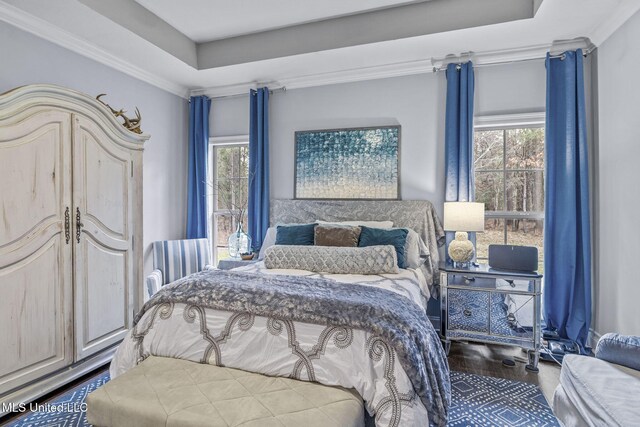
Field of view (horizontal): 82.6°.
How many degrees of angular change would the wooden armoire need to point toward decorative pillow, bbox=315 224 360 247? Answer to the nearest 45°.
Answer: approximately 45° to its left

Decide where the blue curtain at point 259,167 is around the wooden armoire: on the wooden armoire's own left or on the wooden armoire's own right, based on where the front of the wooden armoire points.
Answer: on the wooden armoire's own left

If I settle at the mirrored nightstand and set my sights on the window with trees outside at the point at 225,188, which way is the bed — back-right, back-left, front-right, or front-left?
front-left

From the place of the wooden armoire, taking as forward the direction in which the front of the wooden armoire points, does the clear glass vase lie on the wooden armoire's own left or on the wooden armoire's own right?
on the wooden armoire's own left

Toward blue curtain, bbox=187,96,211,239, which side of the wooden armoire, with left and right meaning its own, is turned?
left

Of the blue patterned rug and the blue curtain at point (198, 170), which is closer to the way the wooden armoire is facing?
the blue patterned rug

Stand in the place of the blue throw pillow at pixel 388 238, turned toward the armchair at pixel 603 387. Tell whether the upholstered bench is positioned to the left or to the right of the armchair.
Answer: right

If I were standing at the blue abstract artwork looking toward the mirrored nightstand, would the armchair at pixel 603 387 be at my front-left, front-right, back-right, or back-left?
front-right

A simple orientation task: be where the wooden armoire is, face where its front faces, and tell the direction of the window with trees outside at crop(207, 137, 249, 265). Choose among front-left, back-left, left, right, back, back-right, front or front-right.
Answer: left

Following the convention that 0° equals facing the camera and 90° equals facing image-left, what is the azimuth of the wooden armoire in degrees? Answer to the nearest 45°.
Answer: approximately 315°

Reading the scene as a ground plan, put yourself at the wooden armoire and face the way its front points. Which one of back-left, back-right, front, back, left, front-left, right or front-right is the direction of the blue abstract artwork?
front-left

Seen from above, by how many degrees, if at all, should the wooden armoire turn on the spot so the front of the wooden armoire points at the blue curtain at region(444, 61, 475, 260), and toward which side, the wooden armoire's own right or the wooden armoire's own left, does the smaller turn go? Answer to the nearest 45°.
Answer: approximately 45° to the wooden armoire's own left

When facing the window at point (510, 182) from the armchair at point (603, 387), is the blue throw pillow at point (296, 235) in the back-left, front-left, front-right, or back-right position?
front-left

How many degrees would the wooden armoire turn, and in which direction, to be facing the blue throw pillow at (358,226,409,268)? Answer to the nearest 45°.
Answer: approximately 45° to its left

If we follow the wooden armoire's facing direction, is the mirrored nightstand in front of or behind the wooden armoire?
in front

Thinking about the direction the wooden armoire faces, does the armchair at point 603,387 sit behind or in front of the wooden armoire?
in front
